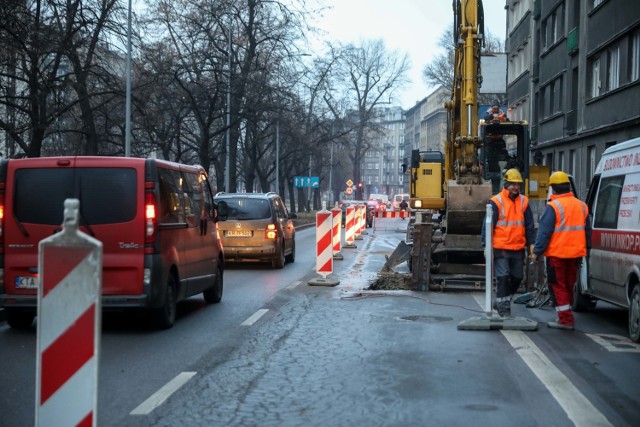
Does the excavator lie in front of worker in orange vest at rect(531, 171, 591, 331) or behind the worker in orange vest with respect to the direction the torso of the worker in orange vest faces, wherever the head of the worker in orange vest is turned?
in front

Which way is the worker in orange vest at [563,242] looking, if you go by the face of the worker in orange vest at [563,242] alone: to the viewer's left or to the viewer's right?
to the viewer's left

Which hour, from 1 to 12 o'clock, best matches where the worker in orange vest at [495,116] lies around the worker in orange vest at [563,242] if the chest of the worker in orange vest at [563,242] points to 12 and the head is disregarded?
the worker in orange vest at [495,116] is roughly at 1 o'clock from the worker in orange vest at [563,242].

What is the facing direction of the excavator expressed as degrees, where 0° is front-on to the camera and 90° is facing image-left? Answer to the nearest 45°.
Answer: approximately 0°

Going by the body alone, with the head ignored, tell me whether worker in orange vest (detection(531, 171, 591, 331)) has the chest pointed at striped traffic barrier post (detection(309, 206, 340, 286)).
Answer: yes

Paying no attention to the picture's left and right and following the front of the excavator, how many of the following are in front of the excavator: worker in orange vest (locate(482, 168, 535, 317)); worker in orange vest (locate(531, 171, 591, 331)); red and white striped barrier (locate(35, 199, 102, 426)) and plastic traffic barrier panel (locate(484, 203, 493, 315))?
4

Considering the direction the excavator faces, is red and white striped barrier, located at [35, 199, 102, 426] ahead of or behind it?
ahead

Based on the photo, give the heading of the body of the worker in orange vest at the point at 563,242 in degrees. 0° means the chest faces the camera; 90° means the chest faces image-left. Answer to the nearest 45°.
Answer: approximately 135°
